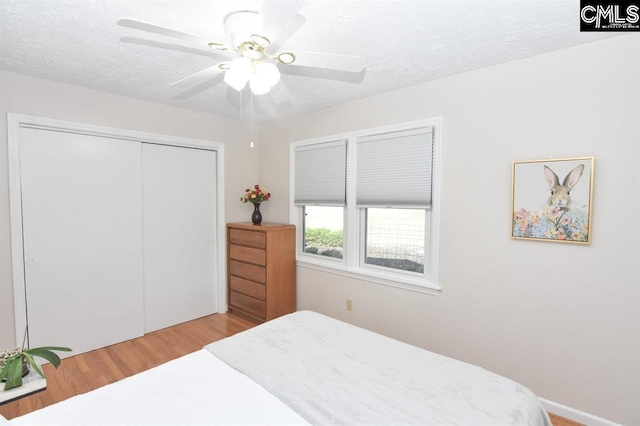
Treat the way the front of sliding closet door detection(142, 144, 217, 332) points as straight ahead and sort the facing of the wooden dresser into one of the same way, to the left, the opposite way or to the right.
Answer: to the right

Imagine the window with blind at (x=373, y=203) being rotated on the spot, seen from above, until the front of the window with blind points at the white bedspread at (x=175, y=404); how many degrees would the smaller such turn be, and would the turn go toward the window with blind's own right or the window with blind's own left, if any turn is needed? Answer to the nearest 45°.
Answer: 0° — it already faces it

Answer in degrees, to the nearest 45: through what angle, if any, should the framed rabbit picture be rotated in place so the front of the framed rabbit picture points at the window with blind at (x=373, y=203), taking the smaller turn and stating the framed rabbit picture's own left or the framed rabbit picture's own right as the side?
approximately 45° to the framed rabbit picture's own right

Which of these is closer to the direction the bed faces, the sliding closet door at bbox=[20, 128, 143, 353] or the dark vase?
the dark vase

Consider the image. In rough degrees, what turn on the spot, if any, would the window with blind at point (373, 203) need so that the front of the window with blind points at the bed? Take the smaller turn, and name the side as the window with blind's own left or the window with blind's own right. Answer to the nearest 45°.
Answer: approximately 45° to the window with blind's own left

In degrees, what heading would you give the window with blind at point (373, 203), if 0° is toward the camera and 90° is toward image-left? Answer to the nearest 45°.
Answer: approximately 45°

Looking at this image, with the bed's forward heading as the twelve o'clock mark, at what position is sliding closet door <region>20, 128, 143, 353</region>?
The sliding closet door is roughly at 9 o'clock from the bed.

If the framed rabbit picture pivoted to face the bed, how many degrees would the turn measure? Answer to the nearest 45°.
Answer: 0° — it already faces it

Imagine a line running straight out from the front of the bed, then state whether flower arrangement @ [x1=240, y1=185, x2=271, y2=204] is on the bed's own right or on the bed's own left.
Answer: on the bed's own left
